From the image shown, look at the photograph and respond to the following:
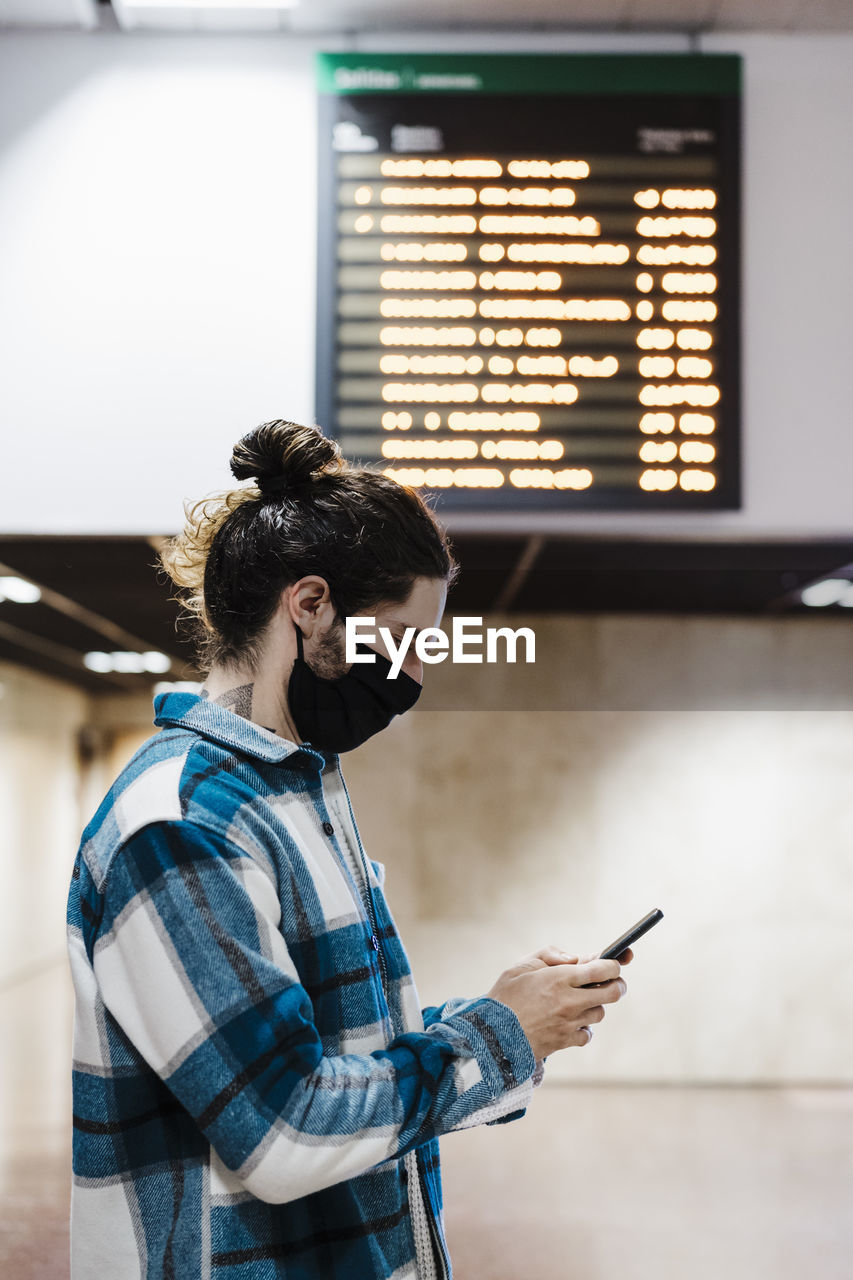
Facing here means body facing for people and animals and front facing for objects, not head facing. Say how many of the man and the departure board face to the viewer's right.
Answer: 1

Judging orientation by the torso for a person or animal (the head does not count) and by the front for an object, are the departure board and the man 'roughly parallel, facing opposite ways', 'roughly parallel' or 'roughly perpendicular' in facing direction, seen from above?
roughly perpendicular

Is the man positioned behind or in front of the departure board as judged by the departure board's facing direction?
in front

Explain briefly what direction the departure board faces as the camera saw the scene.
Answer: facing the viewer

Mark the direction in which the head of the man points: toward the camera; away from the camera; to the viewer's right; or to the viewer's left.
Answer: to the viewer's right

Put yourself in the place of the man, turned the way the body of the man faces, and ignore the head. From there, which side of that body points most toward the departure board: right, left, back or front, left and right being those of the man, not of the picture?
left

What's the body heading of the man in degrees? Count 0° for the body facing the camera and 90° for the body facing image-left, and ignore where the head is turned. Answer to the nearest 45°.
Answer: approximately 270°

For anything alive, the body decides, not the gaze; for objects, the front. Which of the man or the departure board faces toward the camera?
the departure board
